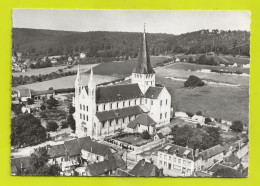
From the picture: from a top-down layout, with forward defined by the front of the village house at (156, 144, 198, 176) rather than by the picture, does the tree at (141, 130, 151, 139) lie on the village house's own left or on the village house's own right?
on the village house's own right

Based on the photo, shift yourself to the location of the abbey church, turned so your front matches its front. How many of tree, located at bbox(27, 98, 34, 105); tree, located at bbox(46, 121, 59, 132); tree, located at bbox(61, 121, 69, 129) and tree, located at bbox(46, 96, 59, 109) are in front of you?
4

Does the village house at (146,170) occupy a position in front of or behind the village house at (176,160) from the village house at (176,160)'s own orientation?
in front

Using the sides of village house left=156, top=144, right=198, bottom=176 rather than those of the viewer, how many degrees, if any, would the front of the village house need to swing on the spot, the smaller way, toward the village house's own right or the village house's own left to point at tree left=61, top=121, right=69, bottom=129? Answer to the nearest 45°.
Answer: approximately 45° to the village house's own right

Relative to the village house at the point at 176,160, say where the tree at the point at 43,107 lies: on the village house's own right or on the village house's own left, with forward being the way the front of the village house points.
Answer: on the village house's own right

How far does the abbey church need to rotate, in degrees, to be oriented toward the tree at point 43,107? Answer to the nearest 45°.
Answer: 0° — it already faces it

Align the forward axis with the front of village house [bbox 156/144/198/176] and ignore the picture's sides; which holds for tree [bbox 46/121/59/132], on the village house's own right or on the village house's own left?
on the village house's own right

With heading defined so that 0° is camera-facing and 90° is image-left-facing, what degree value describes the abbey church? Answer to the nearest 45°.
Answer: approximately 45°

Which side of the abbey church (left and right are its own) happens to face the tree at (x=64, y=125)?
front

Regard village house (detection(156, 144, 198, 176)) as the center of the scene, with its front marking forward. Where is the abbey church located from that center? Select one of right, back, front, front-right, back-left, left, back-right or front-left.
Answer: right

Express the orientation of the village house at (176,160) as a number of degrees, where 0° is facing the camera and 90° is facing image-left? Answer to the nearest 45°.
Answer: approximately 45°
